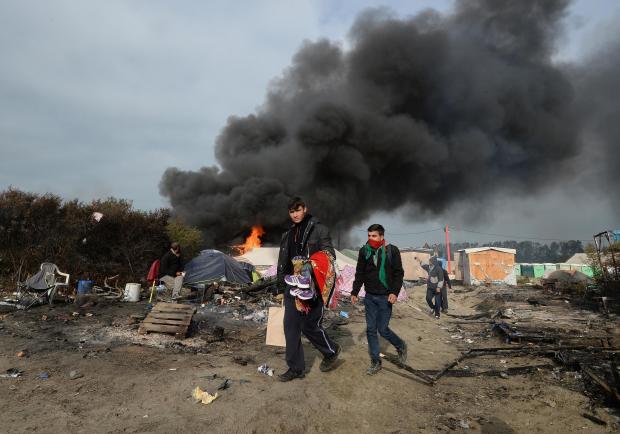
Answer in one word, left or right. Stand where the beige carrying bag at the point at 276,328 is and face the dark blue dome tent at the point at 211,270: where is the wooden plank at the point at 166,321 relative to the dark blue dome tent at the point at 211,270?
left

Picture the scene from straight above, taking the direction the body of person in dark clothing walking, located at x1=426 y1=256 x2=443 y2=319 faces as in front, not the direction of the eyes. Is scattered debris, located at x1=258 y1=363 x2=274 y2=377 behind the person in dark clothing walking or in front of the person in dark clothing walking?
in front

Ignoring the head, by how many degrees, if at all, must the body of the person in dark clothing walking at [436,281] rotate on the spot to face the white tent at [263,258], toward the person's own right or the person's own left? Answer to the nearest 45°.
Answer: approximately 90° to the person's own right

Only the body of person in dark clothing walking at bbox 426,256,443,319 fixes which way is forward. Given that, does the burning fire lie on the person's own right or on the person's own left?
on the person's own right

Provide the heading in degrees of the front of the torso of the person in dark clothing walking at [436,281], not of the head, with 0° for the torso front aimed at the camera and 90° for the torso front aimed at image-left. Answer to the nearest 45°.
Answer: approximately 45°

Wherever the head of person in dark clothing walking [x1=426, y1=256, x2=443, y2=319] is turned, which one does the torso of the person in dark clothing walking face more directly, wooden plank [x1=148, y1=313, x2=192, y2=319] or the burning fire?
the wooden plank
